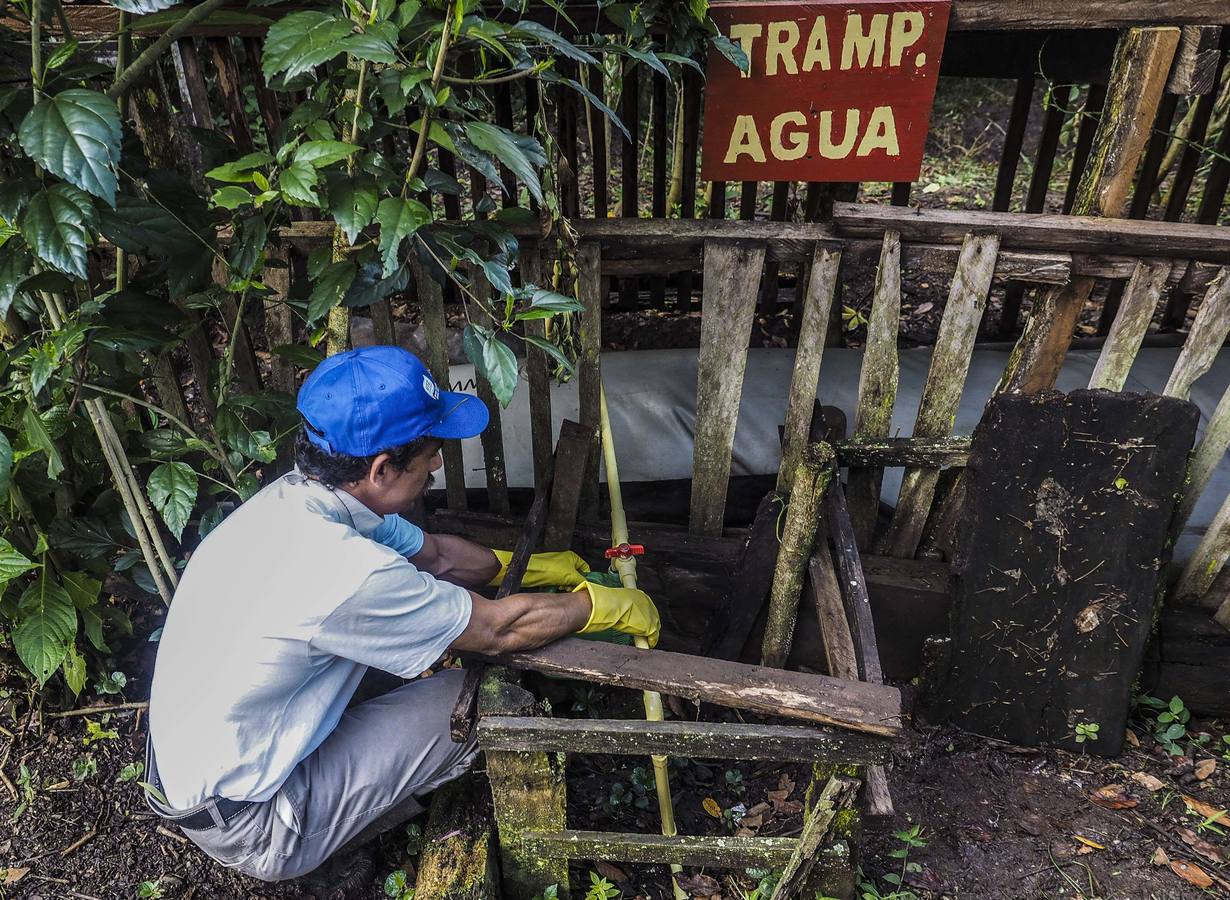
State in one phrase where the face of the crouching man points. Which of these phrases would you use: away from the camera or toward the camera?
away from the camera

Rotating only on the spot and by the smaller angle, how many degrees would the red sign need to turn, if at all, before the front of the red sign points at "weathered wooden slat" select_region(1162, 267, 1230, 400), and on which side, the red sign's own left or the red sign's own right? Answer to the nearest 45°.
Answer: approximately 90° to the red sign's own left

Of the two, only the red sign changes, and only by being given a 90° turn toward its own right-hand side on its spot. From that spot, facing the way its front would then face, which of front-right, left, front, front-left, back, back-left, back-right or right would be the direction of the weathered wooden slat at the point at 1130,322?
back

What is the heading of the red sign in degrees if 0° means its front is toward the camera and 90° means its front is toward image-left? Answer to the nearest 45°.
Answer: approximately 0°
